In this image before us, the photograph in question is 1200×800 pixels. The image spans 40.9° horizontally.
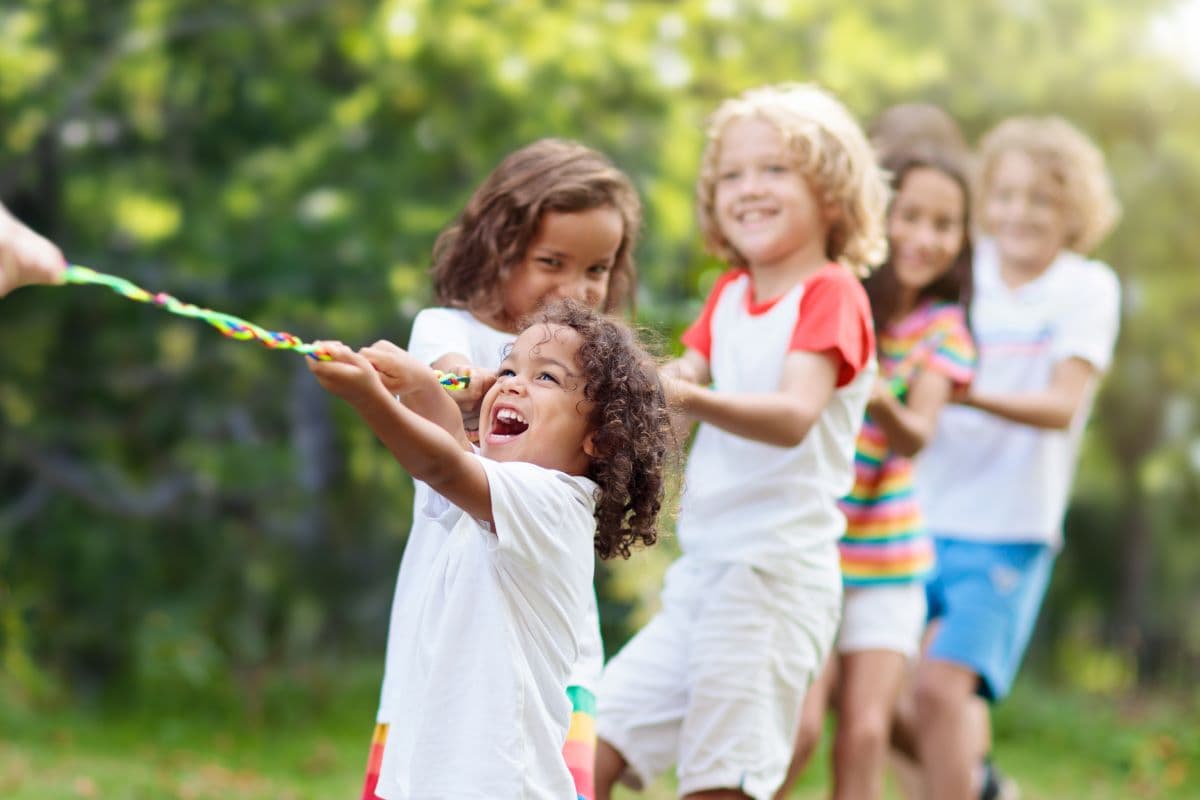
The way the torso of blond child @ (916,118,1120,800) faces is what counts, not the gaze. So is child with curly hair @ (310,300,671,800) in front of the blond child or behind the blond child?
in front

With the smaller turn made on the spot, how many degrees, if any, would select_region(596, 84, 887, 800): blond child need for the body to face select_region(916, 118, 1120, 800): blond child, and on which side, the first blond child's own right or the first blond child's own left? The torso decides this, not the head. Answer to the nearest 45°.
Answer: approximately 180°

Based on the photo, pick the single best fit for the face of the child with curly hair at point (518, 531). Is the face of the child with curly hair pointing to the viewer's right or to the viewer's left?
to the viewer's left

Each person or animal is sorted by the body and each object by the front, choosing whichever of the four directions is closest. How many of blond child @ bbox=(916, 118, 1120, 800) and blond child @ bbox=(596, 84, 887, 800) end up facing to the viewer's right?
0

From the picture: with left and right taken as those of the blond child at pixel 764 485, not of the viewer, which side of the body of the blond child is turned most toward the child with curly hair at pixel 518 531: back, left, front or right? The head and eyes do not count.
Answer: front

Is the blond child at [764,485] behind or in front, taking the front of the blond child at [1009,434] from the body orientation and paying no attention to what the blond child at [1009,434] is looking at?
in front

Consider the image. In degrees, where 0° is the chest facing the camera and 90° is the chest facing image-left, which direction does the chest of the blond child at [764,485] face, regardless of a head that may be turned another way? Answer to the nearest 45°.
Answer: approximately 45°
